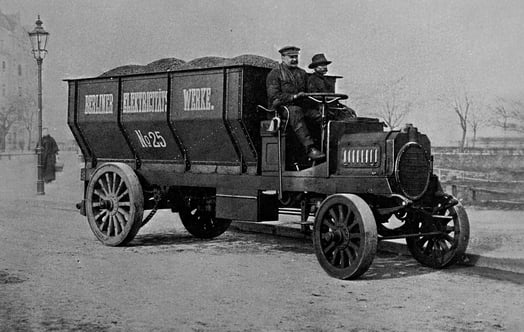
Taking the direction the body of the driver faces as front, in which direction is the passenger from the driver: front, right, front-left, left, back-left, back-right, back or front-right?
left

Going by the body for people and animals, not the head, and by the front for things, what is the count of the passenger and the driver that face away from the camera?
0

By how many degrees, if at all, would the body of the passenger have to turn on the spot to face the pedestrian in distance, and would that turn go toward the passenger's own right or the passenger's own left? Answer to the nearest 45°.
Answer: approximately 180°

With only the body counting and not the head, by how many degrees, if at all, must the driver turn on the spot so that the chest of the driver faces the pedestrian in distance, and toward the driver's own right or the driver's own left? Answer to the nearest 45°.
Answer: approximately 180°

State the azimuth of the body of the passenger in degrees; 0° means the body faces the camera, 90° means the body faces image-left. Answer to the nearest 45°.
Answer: approximately 315°

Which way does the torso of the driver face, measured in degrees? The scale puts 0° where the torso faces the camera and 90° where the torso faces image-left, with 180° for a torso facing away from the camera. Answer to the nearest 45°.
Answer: approximately 315°
